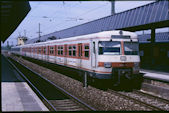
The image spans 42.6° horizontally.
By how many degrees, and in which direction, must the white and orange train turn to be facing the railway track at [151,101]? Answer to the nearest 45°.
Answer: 0° — it already faces it

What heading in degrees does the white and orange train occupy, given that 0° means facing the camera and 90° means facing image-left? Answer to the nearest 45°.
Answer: approximately 315°
